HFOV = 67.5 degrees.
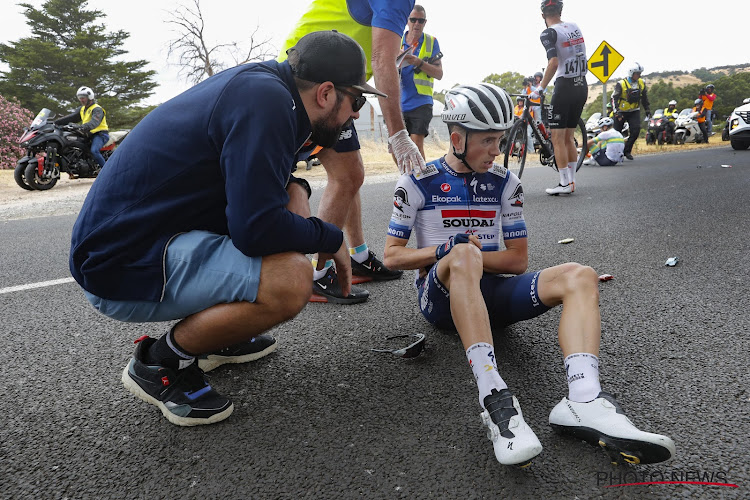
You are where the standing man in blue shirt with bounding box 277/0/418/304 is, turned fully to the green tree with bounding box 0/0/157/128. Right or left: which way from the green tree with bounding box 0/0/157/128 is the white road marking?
left

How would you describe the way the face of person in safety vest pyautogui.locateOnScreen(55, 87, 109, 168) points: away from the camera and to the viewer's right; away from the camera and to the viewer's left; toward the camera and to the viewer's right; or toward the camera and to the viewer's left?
toward the camera and to the viewer's left

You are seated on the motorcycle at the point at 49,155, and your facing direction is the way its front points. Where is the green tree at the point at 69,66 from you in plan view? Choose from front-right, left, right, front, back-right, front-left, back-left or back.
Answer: back-right

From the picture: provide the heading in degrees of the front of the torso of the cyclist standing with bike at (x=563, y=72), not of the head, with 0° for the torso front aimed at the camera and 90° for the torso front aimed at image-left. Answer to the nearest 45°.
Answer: approximately 135°

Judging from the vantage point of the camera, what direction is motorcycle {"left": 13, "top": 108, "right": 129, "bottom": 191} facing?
facing the viewer and to the left of the viewer

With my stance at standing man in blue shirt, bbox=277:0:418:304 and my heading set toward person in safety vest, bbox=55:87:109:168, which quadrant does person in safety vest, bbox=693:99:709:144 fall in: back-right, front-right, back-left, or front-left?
front-right

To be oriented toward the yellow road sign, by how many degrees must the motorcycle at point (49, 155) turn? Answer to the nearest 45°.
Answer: approximately 135° to its left

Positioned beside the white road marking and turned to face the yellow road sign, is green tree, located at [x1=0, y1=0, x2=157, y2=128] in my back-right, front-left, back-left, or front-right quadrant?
front-left

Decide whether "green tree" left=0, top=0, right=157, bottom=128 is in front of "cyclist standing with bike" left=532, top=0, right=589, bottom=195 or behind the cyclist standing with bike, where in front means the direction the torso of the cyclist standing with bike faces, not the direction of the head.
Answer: in front
